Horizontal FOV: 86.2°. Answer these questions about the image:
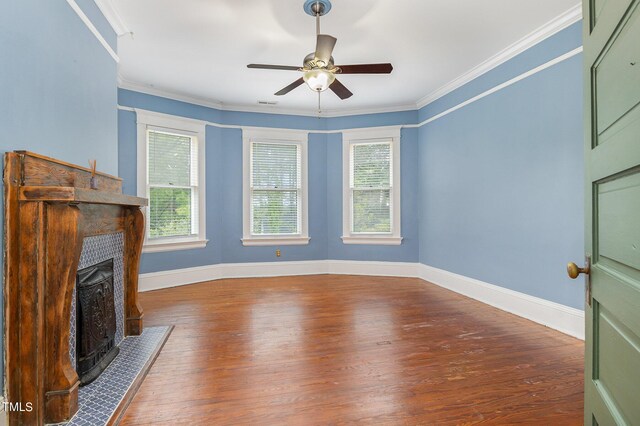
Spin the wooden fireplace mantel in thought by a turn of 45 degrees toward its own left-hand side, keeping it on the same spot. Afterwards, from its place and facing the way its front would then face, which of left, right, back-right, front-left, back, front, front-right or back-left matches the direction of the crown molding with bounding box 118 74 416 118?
front-left

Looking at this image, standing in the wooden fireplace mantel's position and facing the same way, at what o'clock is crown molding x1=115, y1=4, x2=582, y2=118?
The crown molding is roughly at 10 o'clock from the wooden fireplace mantel.

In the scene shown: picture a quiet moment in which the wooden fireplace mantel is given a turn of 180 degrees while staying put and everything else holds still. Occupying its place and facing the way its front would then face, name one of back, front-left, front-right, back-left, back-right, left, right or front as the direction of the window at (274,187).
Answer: right

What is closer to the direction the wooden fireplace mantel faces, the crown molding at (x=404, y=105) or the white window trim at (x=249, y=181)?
the crown molding

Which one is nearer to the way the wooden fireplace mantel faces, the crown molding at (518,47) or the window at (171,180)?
the crown molding

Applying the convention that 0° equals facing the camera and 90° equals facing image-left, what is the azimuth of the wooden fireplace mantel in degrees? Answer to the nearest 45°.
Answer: approximately 315°

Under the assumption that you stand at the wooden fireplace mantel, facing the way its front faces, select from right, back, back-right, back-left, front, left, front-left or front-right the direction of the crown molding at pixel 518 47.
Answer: front-left

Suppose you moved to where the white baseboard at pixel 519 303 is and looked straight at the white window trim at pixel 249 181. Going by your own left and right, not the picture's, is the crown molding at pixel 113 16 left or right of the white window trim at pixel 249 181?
left

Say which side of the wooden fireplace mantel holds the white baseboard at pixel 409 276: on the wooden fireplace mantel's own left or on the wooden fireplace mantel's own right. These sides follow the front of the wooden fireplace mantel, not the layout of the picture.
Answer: on the wooden fireplace mantel's own left

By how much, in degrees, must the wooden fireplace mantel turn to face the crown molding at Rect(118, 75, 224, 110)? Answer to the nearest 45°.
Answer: approximately 135° to its left

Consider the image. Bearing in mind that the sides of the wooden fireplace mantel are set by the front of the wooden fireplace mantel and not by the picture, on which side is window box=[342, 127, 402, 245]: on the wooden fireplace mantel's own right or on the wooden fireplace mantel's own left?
on the wooden fireplace mantel's own left

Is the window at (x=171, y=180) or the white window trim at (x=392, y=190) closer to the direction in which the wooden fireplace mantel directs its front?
the white window trim

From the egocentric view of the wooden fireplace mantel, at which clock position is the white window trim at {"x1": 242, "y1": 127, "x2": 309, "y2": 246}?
The white window trim is roughly at 9 o'clock from the wooden fireplace mantel.
